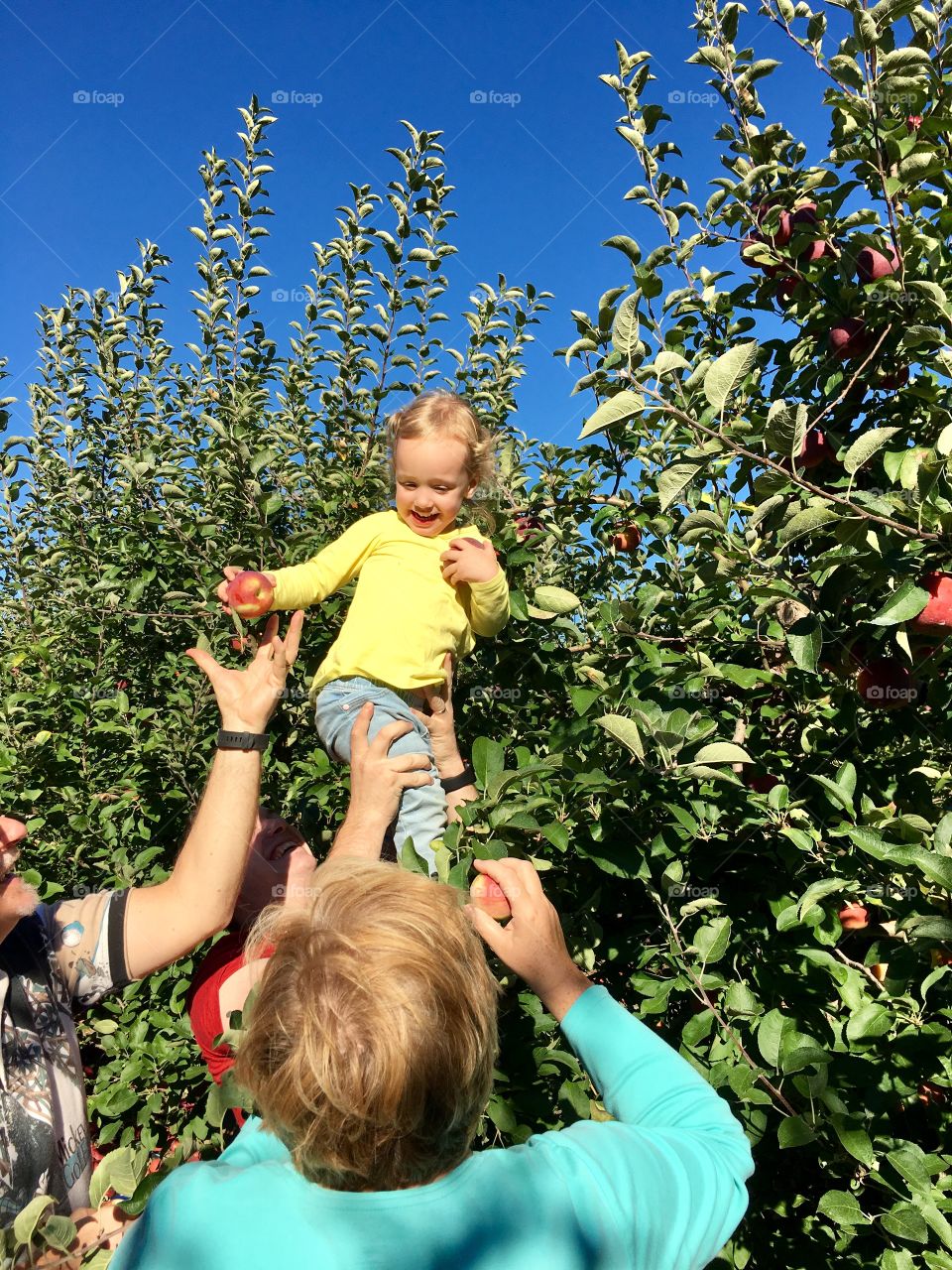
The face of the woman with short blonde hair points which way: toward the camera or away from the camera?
away from the camera

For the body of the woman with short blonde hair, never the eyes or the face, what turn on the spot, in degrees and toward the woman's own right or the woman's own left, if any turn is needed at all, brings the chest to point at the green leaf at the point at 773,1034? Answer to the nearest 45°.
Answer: approximately 45° to the woman's own right

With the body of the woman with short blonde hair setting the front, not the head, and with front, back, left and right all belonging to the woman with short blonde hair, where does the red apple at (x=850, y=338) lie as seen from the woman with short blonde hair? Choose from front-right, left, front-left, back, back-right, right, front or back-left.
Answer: front-right

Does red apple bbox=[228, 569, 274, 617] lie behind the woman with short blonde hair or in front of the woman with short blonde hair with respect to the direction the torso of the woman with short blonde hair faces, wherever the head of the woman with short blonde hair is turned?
in front

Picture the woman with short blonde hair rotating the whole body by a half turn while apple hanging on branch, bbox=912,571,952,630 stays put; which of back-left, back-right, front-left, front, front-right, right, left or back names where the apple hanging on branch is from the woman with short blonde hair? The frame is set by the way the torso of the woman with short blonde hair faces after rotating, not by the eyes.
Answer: back-left

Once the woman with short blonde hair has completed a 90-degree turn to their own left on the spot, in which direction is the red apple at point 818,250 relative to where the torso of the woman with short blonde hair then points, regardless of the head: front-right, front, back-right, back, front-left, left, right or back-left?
back-right

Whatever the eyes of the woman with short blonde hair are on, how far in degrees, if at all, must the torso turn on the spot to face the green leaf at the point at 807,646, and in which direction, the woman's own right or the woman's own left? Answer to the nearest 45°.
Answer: approximately 45° to the woman's own right

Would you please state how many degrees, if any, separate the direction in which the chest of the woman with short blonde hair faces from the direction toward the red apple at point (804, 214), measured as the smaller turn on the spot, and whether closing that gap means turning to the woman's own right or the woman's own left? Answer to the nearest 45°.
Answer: approximately 45° to the woman's own right

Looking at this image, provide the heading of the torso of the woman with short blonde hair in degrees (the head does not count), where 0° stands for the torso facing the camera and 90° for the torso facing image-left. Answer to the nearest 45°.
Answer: approximately 180°
